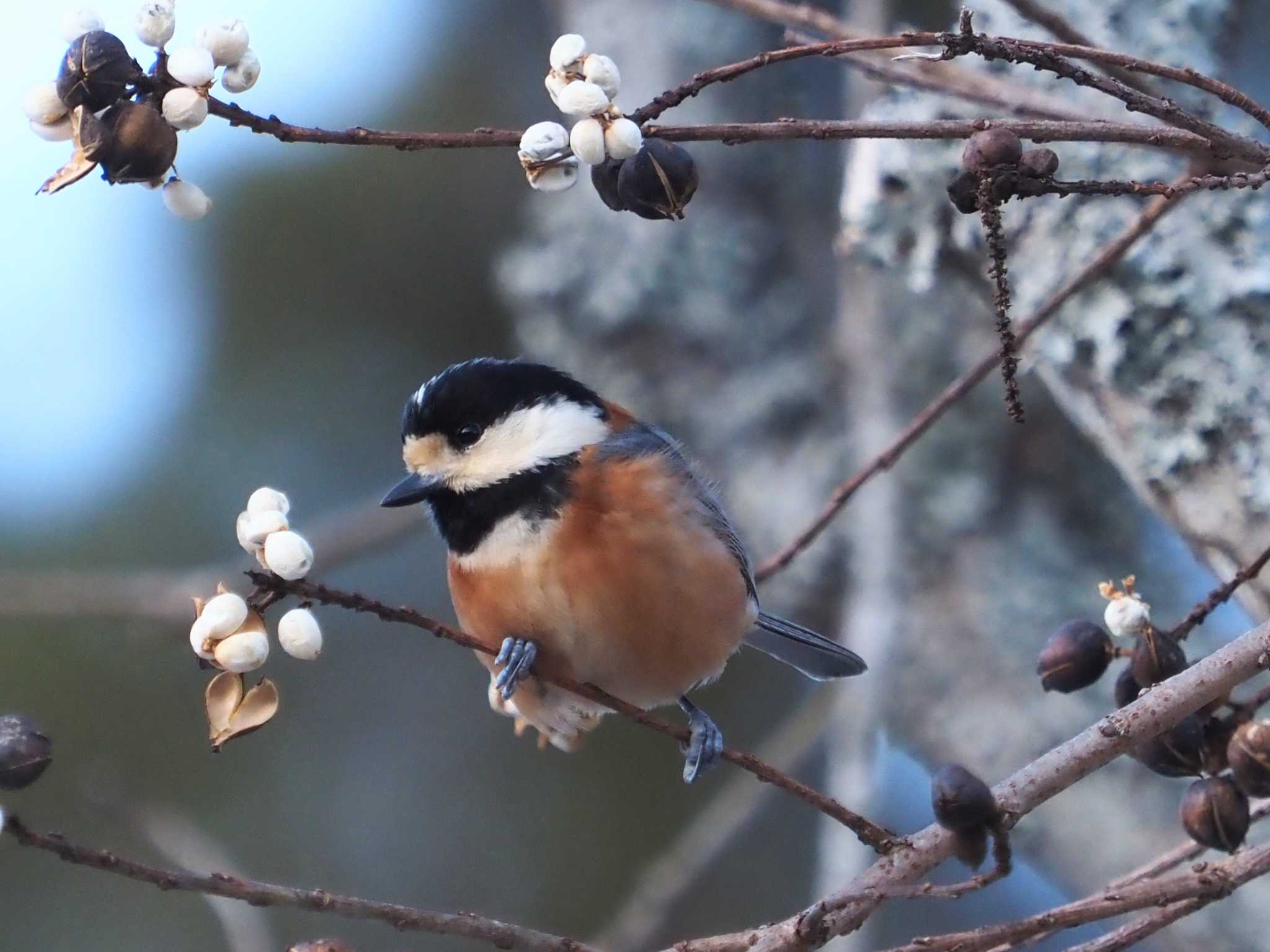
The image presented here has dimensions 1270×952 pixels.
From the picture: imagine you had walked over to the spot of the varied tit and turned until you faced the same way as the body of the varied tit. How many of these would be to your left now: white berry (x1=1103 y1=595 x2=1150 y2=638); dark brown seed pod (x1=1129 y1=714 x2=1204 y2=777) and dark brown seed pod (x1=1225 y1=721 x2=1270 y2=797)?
3

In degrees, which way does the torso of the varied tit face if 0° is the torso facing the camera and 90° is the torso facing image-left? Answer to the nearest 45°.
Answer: approximately 45°

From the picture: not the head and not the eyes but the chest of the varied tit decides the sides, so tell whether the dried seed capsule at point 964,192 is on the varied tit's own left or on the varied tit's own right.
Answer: on the varied tit's own left

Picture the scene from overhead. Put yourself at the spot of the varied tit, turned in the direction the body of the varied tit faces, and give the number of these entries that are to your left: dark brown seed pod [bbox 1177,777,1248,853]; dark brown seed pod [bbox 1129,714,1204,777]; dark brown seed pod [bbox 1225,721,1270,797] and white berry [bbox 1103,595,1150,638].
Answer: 4

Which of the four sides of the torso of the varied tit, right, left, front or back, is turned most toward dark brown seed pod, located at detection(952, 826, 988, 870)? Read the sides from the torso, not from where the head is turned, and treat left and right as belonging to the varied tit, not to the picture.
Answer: left

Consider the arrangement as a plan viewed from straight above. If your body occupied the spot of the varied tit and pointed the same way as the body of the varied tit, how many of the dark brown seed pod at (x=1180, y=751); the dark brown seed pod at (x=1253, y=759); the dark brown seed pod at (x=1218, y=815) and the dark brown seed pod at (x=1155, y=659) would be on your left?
4

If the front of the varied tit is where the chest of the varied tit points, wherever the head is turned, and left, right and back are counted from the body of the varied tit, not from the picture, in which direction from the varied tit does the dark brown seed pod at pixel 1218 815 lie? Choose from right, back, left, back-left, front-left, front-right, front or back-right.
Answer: left

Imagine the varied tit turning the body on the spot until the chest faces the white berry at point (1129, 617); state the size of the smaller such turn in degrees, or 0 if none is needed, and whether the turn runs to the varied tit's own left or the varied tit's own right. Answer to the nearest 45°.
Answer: approximately 90° to the varied tit's own left

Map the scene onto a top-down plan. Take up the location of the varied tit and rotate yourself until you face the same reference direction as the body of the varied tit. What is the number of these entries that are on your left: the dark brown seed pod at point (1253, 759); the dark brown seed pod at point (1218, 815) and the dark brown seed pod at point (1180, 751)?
3

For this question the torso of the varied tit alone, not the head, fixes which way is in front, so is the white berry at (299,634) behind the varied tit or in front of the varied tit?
in front
